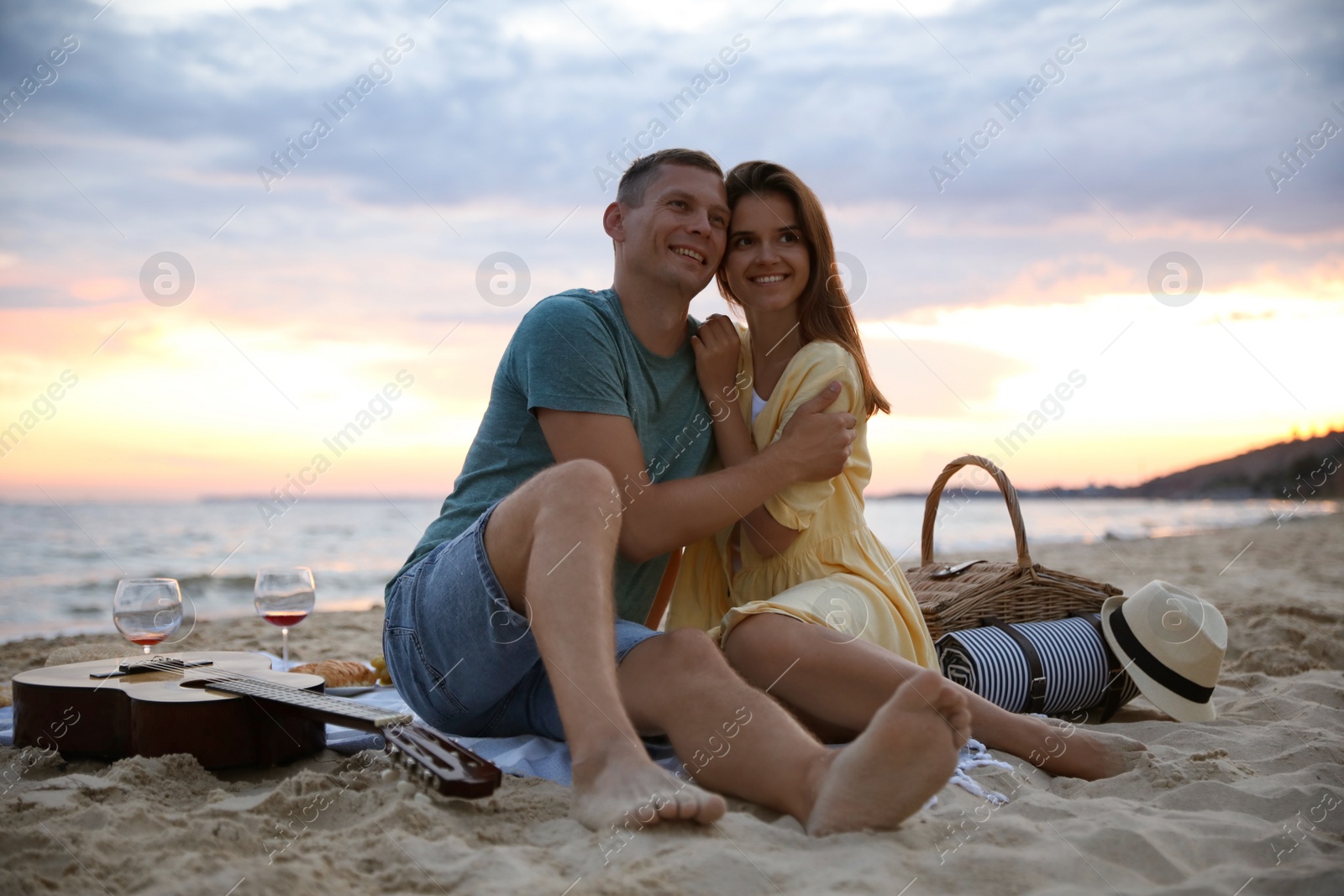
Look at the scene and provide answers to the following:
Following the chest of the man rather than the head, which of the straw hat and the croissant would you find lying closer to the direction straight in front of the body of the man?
the straw hat

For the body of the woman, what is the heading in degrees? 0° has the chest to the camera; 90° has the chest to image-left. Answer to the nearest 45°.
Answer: approximately 45°

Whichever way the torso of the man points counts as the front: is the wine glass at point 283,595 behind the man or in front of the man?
behind

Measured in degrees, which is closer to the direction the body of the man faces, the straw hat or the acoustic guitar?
the straw hat

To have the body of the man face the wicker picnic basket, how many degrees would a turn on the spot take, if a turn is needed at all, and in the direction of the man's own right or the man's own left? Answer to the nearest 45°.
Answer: approximately 90° to the man's own left

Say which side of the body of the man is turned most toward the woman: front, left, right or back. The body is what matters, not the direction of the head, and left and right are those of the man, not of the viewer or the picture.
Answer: left

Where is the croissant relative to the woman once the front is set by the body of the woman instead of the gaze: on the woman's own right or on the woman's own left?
on the woman's own right
